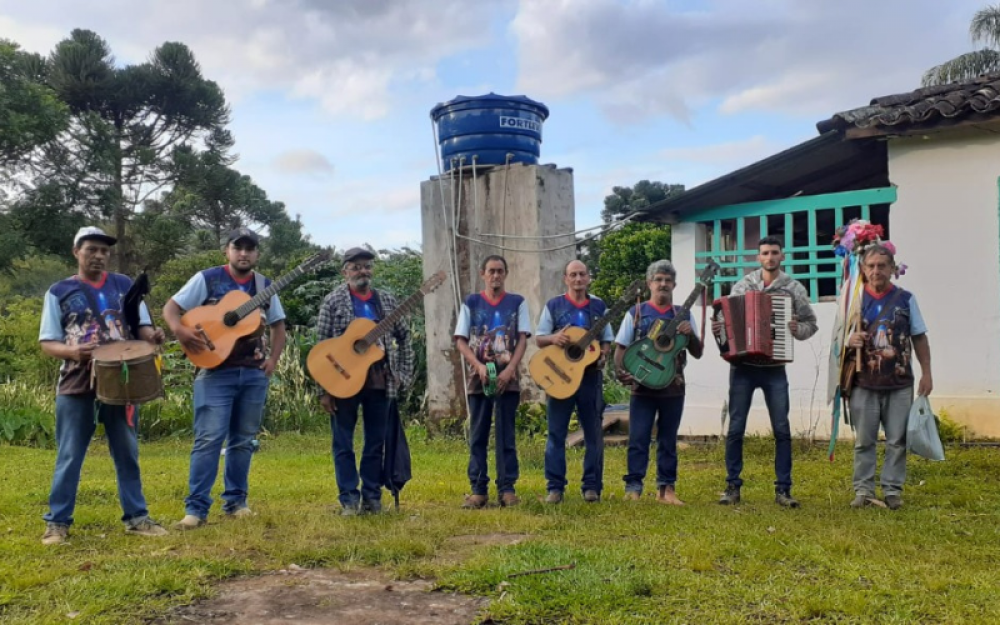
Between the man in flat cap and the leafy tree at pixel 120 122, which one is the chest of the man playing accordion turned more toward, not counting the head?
the man in flat cap

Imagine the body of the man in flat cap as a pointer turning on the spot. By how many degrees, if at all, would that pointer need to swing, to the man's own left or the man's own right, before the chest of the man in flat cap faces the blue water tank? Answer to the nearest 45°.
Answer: approximately 180°

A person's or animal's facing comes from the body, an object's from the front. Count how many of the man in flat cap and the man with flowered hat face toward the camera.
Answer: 2

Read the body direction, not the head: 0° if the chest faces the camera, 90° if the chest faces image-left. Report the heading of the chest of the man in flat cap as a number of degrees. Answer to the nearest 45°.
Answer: approximately 0°

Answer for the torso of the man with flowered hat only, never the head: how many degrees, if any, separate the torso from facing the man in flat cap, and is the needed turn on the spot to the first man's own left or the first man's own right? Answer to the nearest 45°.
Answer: approximately 45° to the first man's own right

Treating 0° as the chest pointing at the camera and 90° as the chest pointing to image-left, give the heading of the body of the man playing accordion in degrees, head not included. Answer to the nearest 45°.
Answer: approximately 0°

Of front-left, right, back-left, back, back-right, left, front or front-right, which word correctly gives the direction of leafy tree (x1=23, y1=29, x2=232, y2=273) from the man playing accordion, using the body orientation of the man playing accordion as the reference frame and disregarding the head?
back-right

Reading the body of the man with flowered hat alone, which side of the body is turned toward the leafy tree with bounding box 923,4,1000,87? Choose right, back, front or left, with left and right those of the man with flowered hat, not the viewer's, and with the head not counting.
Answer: back

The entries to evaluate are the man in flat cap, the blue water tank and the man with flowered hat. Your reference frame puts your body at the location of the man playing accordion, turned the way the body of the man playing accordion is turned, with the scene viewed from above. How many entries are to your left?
1

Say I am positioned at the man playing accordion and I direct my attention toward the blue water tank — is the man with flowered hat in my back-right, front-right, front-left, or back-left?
back-right

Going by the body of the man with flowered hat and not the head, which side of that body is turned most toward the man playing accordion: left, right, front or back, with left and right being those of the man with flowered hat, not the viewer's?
right

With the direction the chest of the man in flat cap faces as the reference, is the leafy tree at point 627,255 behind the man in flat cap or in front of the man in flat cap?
behind

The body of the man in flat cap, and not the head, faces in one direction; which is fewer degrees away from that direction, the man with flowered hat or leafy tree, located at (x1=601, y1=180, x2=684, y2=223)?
the man with flowered hat

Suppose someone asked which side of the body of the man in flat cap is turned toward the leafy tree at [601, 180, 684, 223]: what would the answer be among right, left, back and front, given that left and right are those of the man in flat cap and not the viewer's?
back
